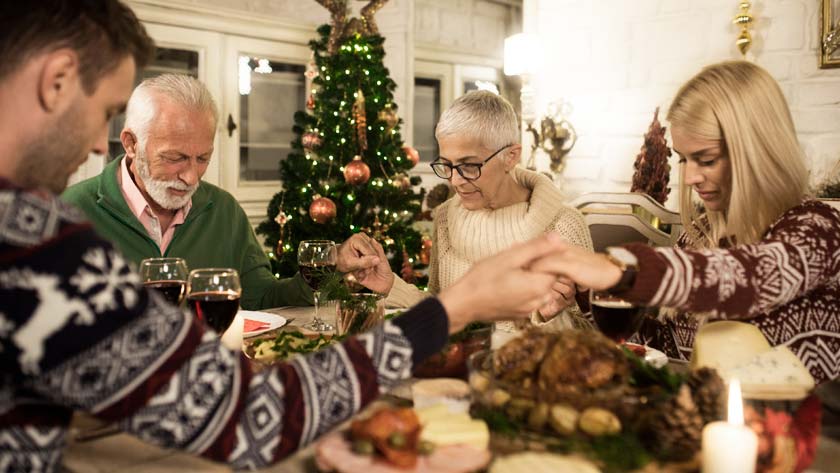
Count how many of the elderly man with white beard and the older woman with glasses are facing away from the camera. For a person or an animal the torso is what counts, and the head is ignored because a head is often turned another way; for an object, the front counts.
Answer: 0

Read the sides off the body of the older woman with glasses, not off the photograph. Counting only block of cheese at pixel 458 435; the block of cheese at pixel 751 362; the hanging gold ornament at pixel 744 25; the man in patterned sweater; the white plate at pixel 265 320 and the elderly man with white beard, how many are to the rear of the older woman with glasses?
1

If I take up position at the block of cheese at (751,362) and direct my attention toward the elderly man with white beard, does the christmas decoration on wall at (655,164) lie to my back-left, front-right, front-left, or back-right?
front-right

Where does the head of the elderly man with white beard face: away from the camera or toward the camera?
toward the camera

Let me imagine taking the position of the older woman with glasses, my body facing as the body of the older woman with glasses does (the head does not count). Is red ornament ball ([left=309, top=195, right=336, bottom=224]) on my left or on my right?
on my right

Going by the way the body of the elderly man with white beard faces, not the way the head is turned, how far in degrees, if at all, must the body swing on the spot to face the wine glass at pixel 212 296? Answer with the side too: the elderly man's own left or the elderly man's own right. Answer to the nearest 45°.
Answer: approximately 45° to the elderly man's own right

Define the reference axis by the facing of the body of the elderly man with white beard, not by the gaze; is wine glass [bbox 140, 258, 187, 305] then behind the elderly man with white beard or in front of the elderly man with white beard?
in front

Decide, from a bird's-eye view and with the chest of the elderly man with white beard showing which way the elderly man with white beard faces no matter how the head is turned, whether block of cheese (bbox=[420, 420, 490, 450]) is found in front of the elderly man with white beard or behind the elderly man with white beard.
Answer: in front

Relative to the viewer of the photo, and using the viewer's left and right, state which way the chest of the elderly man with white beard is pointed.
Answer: facing the viewer and to the right of the viewer

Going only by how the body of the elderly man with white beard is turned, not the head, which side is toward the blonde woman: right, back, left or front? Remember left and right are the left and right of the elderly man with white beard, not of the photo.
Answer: front

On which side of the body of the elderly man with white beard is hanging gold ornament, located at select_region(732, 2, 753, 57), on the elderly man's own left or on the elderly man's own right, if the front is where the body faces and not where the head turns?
on the elderly man's own left

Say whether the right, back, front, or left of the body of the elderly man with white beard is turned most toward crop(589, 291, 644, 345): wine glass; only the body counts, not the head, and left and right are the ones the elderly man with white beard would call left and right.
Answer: front

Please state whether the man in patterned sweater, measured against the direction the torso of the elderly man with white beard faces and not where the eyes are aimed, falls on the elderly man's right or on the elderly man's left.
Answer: on the elderly man's right

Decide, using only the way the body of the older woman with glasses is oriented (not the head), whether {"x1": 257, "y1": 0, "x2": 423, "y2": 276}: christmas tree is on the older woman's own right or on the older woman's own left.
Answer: on the older woman's own right

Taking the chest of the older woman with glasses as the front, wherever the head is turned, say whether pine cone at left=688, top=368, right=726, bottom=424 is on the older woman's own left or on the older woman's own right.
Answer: on the older woman's own left

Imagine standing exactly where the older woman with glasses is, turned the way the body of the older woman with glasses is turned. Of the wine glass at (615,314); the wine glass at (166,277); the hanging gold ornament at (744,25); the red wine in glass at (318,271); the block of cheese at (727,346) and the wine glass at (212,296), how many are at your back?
1

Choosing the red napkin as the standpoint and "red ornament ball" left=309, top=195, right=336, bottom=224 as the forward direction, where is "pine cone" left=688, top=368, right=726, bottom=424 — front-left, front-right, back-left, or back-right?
back-right
